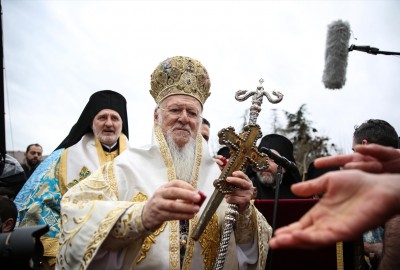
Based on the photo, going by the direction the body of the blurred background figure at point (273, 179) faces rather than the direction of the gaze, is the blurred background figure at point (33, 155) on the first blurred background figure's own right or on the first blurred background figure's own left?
on the first blurred background figure's own right

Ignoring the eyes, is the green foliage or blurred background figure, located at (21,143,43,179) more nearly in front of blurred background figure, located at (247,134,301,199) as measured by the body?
the blurred background figure

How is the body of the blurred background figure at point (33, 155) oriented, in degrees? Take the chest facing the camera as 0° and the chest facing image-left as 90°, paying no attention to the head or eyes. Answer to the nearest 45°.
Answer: approximately 315°

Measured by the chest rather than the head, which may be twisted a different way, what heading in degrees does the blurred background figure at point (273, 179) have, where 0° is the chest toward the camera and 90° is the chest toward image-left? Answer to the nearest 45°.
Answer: approximately 45°

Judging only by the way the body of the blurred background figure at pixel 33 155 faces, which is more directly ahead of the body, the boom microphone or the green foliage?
the boom microphone

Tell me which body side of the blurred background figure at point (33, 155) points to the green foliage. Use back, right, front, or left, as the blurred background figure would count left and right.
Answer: left

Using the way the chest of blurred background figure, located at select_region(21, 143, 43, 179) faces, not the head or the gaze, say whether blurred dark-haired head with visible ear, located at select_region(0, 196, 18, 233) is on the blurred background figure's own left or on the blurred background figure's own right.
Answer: on the blurred background figure's own right

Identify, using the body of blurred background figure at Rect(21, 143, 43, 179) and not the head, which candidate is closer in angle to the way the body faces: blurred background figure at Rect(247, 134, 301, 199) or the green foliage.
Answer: the blurred background figure
